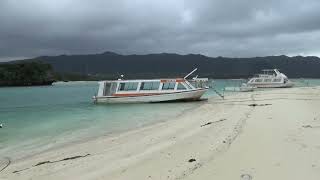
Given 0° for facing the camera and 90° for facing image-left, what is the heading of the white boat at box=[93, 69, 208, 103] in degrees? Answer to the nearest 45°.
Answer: approximately 270°
